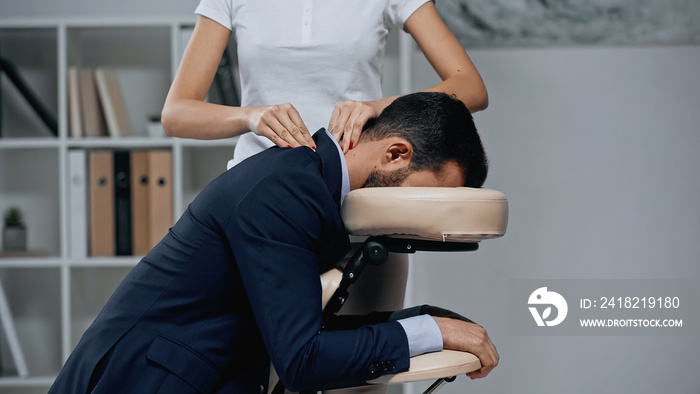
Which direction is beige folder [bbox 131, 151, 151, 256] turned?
toward the camera

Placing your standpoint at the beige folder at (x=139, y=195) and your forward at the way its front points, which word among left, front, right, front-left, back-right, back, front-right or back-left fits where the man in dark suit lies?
front

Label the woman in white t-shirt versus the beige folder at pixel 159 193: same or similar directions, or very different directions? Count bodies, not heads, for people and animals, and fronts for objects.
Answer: same or similar directions

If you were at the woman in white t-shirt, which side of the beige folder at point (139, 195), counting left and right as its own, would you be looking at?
front

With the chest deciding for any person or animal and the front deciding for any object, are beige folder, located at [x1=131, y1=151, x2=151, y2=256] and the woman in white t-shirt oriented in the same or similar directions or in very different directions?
same or similar directions

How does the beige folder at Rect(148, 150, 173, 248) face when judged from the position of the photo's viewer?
facing the viewer

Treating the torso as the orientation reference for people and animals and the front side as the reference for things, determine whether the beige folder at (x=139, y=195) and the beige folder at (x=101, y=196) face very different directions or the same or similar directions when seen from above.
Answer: same or similar directions

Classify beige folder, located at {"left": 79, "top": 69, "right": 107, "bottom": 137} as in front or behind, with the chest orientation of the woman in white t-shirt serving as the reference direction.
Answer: behind

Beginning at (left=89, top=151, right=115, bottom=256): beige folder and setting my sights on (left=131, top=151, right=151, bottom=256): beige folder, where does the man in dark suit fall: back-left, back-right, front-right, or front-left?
front-right

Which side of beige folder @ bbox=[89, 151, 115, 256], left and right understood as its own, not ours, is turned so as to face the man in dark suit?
front
